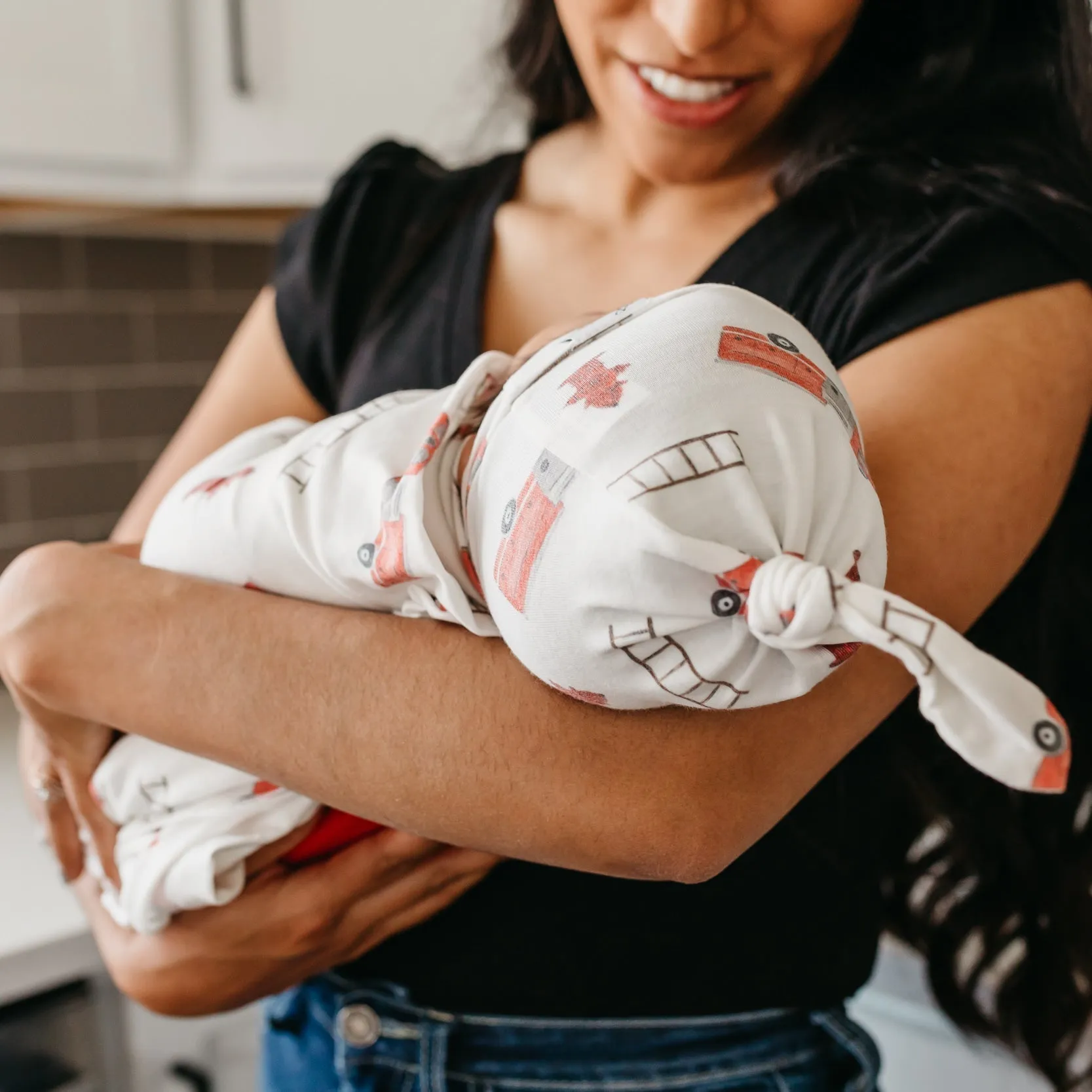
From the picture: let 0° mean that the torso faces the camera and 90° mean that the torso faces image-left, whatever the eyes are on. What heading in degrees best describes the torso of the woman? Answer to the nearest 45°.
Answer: approximately 45°

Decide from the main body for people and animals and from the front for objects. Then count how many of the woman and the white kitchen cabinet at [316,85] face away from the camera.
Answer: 0

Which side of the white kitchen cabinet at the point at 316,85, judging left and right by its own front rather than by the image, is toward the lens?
front

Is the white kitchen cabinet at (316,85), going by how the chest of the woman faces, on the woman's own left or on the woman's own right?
on the woman's own right

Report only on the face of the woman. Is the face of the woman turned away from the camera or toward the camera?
toward the camera

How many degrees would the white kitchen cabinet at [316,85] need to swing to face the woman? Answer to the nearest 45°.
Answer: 0° — it already faces them
